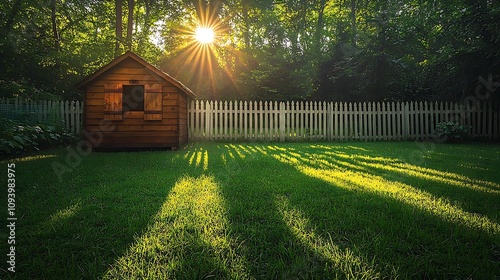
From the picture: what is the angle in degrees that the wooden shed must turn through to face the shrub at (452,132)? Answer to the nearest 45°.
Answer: approximately 90° to its left

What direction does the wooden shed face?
toward the camera

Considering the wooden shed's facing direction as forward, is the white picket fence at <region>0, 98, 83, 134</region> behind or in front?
behind

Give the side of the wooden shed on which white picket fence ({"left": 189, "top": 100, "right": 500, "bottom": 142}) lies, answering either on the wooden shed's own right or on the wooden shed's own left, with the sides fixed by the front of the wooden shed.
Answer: on the wooden shed's own left
